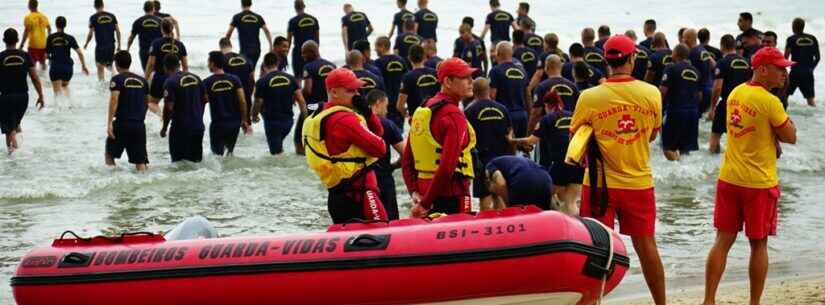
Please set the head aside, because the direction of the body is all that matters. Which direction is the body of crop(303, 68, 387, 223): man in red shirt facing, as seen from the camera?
to the viewer's right

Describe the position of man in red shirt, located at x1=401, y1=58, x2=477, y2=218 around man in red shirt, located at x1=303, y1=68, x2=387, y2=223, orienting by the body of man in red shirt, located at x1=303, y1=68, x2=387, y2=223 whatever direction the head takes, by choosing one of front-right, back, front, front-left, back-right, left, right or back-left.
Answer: front

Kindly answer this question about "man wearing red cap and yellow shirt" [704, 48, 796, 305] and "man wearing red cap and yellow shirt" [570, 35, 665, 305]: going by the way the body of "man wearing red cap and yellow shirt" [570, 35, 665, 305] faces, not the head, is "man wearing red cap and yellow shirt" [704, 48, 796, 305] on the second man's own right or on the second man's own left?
on the second man's own right

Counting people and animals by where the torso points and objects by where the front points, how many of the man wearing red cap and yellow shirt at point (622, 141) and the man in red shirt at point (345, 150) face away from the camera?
1

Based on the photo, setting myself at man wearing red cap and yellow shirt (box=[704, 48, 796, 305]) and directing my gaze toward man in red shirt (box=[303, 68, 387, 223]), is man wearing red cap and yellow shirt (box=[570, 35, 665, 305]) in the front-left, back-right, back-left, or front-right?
front-left

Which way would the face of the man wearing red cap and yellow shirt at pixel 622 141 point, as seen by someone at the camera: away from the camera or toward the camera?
away from the camera

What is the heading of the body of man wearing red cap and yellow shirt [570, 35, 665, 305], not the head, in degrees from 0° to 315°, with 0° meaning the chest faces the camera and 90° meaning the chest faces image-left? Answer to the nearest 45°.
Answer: approximately 180°

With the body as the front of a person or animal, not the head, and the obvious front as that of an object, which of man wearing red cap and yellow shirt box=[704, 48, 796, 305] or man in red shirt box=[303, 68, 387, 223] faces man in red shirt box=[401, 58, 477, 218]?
man in red shirt box=[303, 68, 387, 223]
